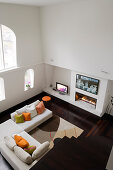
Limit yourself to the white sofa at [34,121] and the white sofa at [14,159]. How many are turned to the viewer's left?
0

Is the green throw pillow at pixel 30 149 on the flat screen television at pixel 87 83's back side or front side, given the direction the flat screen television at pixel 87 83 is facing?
on the front side

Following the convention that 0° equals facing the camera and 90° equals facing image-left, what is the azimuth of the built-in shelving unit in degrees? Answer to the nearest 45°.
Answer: approximately 45°

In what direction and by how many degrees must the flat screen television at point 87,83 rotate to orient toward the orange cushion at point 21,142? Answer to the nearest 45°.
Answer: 0° — it already faces it

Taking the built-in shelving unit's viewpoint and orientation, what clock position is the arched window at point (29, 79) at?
The arched window is roughly at 2 o'clock from the built-in shelving unit.

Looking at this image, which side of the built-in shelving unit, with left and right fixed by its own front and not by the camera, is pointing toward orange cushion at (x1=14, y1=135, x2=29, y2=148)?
front

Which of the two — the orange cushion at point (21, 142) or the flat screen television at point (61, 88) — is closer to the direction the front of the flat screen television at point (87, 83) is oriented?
the orange cushion

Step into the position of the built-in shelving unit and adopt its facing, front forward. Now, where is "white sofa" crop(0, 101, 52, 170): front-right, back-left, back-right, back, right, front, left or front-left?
front

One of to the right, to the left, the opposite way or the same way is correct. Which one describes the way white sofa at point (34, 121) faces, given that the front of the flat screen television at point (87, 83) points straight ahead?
to the left

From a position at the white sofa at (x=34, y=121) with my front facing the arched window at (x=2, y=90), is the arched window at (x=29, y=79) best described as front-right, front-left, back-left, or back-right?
front-right

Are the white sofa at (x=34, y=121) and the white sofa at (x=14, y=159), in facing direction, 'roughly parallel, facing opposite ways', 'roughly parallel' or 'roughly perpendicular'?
roughly perpendicular

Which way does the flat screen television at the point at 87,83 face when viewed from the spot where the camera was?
facing the viewer and to the left of the viewer

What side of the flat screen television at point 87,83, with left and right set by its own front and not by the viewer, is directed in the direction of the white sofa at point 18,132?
front

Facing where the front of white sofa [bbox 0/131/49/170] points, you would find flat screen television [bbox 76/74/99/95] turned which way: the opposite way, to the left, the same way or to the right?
the opposite way

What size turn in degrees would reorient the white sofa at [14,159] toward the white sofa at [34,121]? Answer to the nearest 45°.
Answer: approximately 45° to its left

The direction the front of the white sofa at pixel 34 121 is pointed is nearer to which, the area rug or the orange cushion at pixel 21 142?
the area rug

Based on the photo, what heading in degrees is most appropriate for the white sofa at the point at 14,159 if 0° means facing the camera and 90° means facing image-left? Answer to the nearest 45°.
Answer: approximately 225°

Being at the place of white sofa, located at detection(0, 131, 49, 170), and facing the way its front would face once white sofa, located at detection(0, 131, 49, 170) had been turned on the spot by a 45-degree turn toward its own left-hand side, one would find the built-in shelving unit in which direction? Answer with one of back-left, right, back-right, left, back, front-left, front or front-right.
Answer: front-right

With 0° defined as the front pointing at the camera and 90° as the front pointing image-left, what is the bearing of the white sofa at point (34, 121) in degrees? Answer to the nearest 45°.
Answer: approximately 315°
